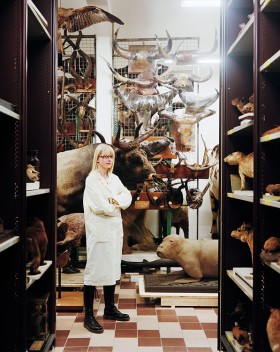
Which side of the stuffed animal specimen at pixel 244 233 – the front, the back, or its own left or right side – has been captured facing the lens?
left

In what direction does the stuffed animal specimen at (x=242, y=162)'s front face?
to the viewer's left

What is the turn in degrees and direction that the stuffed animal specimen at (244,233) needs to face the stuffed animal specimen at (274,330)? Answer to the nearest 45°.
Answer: approximately 90° to its left

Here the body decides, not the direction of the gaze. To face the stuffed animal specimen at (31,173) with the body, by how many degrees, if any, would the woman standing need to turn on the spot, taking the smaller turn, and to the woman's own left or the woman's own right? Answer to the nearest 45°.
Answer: approximately 90° to the woman's own right

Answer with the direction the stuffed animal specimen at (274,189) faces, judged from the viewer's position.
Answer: facing to the left of the viewer

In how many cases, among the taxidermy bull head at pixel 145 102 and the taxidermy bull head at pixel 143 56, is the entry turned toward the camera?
2

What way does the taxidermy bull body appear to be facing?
to the viewer's right

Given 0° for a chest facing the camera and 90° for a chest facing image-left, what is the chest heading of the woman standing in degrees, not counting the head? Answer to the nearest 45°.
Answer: approximately 315°

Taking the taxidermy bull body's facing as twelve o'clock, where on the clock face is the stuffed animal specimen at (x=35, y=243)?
The stuffed animal specimen is roughly at 3 o'clock from the taxidermy bull body.
